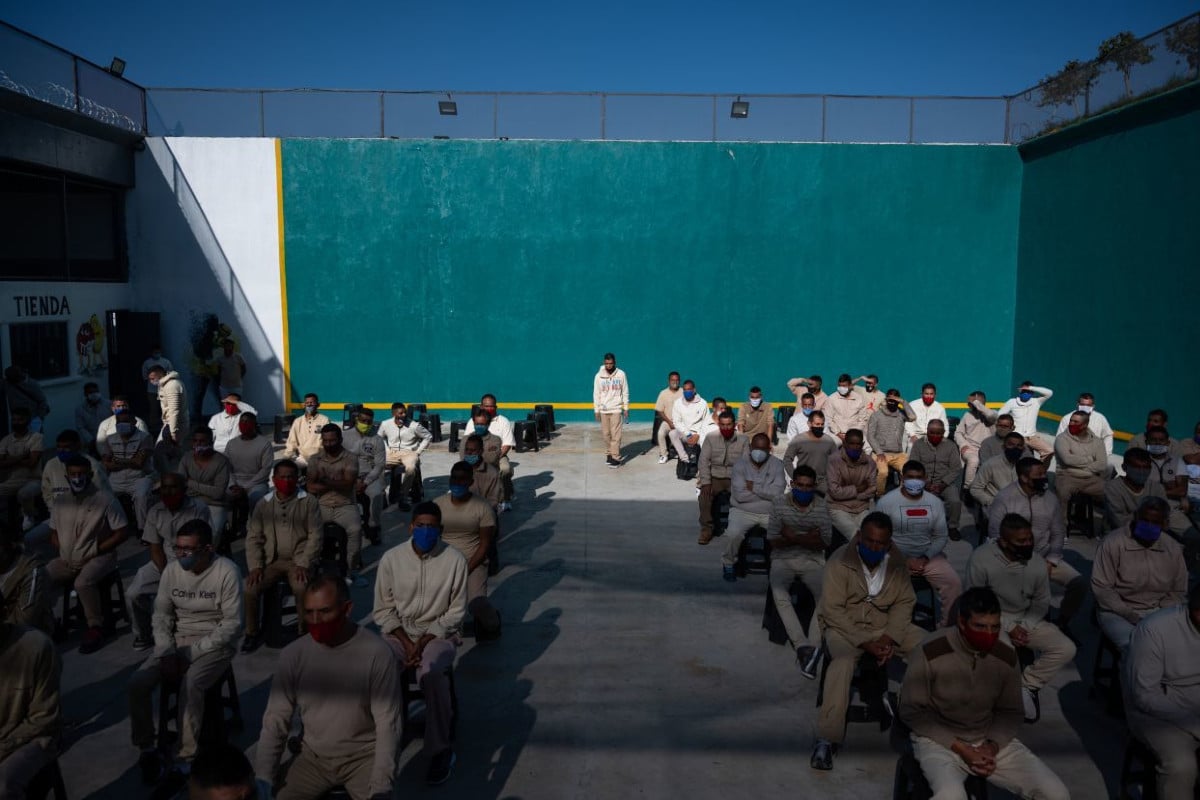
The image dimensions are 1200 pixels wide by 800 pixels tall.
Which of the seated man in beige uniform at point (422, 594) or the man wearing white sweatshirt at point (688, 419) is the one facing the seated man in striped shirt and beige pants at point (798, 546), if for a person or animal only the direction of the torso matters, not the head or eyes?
the man wearing white sweatshirt

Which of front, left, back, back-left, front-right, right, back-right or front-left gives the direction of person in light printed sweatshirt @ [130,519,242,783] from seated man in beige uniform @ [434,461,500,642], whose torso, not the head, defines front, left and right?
front-right

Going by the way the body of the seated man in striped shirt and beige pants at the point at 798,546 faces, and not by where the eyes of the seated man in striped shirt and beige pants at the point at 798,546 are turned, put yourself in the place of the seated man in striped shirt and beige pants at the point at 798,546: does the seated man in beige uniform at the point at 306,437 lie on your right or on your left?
on your right

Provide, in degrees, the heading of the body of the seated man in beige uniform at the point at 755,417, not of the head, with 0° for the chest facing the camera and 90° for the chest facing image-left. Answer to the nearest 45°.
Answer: approximately 0°

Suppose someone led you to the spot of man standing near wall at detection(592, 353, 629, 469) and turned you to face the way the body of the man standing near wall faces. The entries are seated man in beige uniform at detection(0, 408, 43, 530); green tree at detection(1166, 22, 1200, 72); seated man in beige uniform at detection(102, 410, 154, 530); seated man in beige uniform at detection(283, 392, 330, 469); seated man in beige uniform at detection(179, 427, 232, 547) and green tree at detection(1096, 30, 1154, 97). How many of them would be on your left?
2

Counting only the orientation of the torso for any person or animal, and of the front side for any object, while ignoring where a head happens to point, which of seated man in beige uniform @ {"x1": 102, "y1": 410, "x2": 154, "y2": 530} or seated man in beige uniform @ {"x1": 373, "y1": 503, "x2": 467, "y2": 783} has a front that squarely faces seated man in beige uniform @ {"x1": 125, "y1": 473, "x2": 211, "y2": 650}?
seated man in beige uniform @ {"x1": 102, "y1": 410, "x2": 154, "y2": 530}

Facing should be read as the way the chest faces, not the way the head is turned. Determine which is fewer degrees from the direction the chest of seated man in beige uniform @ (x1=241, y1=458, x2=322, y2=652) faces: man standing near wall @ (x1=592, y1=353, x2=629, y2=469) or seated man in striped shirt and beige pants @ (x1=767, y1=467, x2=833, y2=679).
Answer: the seated man in striped shirt and beige pants

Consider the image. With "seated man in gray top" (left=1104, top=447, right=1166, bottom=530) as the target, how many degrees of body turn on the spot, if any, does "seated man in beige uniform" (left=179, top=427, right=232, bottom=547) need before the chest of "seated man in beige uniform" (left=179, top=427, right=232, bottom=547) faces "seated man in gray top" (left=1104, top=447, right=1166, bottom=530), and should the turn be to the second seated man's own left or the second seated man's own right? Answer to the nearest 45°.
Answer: approximately 45° to the second seated man's own left

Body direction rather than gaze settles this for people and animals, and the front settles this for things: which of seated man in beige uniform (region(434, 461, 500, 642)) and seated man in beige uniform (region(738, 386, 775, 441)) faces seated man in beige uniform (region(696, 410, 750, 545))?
seated man in beige uniform (region(738, 386, 775, 441))

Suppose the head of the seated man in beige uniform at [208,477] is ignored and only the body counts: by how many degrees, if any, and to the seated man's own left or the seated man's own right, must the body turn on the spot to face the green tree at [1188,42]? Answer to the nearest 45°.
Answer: approximately 90° to the seated man's own left

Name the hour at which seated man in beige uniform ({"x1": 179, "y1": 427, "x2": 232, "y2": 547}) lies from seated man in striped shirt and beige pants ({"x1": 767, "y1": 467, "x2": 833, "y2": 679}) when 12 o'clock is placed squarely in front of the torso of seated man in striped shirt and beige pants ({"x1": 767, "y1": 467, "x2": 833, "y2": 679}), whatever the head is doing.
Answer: seated man in beige uniform ({"x1": 179, "y1": 427, "x2": 232, "y2": 547}) is roughly at 3 o'clock from seated man in striped shirt and beige pants ({"x1": 767, "y1": 467, "x2": 833, "y2": 679}).
